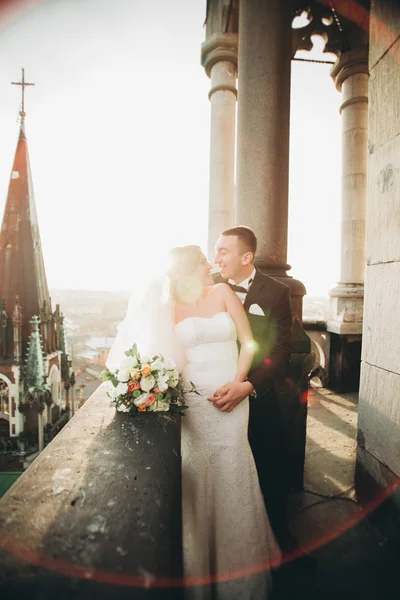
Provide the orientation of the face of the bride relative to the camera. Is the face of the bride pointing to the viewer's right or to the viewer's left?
to the viewer's right

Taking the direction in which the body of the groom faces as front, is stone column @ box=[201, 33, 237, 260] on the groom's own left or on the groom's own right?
on the groom's own right

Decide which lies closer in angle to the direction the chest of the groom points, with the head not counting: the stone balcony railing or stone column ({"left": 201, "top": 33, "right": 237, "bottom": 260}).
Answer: the stone balcony railing

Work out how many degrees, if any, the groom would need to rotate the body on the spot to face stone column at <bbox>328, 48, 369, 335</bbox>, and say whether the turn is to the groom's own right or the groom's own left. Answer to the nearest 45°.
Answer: approximately 135° to the groom's own right

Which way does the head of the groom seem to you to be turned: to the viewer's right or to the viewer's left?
to the viewer's left

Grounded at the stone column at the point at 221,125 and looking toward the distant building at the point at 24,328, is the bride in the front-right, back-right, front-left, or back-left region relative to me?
back-left

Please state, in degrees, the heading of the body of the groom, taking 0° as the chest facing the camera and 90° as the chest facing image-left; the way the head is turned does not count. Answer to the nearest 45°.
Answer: approximately 45°

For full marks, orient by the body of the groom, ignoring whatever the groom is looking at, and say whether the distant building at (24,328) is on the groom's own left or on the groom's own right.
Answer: on the groom's own right
